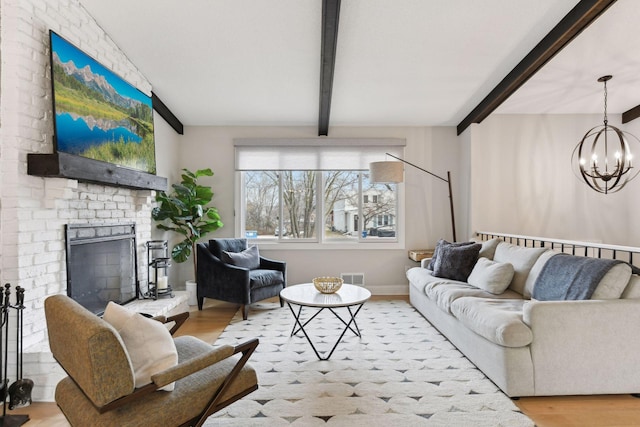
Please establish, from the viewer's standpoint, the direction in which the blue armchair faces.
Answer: facing the viewer and to the right of the viewer

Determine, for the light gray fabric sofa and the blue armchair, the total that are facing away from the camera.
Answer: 0

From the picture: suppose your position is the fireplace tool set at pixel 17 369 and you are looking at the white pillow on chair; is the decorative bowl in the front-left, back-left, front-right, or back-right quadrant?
front-left

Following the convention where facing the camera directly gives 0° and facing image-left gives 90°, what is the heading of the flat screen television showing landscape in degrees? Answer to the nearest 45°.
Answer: approximately 315°

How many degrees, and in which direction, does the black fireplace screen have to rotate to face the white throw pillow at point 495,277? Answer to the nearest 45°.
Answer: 0° — it already faces it

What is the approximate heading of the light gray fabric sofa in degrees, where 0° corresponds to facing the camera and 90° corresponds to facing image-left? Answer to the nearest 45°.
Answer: approximately 45°

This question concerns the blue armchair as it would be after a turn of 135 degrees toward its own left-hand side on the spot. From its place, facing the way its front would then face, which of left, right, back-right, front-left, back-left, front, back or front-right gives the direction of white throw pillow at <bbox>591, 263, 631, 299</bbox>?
back-right

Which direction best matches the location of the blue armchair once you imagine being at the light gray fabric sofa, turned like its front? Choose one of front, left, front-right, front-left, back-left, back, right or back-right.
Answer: front-right

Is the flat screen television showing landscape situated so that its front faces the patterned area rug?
yes

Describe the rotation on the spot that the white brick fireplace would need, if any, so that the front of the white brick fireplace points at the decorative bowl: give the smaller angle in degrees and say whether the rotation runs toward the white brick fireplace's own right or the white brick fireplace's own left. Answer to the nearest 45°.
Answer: approximately 45° to the white brick fireplace's own left

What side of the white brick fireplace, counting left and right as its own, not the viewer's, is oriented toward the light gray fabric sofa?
front

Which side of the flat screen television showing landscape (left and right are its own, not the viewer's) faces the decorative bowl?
front
